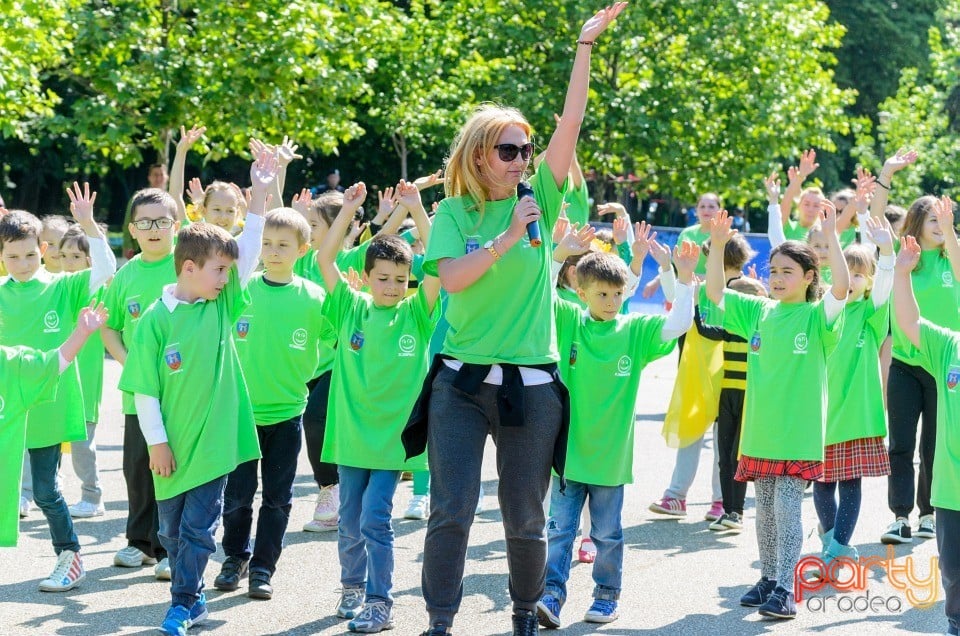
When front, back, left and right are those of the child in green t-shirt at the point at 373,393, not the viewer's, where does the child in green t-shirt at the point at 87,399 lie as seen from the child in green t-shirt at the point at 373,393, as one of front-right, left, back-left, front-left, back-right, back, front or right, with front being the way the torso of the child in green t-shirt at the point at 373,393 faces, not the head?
back-right

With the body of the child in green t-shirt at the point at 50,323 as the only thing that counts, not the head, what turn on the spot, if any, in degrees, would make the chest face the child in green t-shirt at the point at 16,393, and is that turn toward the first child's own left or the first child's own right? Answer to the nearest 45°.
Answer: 0° — they already face them

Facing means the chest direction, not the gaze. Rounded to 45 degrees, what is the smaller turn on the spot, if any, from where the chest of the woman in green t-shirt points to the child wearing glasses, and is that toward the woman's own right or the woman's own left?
approximately 135° to the woman's own right

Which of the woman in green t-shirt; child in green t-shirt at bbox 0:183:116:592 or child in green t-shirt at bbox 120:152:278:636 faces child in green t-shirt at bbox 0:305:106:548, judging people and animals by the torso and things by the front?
child in green t-shirt at bbox 0:183:116:592

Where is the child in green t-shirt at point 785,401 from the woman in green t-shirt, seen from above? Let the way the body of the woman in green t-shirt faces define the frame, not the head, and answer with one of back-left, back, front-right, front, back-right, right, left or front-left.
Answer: back-left

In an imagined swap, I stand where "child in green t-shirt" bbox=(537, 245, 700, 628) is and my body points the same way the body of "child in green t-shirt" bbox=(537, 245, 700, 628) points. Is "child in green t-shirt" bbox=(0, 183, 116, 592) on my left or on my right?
on my right

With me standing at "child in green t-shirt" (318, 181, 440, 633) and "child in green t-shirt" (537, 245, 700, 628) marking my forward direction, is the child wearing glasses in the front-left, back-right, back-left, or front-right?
back-left

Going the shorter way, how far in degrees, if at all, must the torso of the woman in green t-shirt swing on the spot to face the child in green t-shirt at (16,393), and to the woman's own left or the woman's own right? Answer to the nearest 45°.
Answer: approximately 90° to the woman's own right

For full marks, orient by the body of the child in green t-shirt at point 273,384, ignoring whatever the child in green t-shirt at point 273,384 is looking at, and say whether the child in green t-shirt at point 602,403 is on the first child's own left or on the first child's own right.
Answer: on the first child's own left
